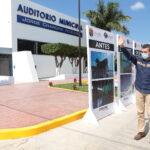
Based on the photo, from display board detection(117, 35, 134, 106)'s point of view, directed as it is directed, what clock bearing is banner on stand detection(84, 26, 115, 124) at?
The banner on stand is roughly at 2 o'clock from the display board.

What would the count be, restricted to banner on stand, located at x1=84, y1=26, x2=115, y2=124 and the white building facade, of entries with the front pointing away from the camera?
0

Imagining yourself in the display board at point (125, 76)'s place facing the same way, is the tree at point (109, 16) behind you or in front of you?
behind

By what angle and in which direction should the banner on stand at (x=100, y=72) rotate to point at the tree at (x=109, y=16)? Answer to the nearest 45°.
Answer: approximately 135° to its left

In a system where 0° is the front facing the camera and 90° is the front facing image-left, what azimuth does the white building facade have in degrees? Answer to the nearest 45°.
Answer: approximately 315°

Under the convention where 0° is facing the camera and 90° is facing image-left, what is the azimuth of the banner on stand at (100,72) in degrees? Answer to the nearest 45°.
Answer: approximately 315°

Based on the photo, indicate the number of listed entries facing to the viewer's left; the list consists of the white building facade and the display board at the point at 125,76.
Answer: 0

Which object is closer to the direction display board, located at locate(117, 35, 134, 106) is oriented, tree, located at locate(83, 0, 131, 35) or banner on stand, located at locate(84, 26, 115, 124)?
the banner on stand

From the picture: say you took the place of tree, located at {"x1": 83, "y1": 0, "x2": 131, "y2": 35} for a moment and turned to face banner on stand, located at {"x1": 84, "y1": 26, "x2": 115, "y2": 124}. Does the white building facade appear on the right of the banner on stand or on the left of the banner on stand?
right

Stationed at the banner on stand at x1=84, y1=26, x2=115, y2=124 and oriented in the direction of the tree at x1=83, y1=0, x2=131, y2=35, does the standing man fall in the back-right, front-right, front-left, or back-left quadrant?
back-right
